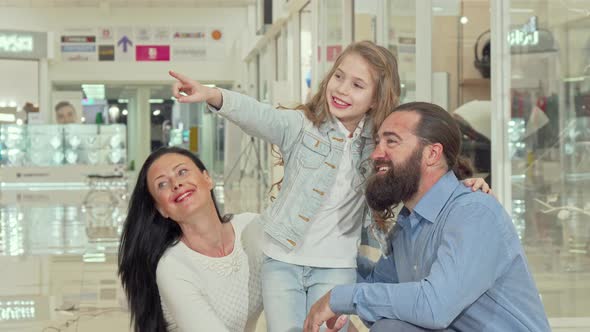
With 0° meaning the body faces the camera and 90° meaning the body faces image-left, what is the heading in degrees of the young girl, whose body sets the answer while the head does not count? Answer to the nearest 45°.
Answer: approximately 0°

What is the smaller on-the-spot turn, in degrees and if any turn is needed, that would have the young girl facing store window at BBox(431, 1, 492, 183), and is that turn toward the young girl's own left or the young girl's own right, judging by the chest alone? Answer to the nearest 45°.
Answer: approximately 180°

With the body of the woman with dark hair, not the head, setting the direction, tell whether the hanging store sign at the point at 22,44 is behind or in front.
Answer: behind

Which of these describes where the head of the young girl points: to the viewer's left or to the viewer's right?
to the viewer's left

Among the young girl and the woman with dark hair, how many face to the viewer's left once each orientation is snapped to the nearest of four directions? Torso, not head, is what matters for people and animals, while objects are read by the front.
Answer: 0

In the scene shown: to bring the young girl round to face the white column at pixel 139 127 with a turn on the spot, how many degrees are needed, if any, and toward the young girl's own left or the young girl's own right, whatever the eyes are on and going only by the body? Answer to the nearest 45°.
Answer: approximately 180°

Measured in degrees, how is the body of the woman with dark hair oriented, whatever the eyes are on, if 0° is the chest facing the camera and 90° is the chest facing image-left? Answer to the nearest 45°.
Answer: approximately 315°

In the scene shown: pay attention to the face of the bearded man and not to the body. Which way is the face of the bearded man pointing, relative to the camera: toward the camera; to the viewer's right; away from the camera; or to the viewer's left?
to the viewer's left

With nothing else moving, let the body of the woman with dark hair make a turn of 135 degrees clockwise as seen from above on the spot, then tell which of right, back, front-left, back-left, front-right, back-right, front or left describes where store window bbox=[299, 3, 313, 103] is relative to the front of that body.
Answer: right

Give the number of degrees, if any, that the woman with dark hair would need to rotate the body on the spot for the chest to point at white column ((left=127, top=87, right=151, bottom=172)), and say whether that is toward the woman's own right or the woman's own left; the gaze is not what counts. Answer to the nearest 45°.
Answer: approximately 135° to the woman's own left

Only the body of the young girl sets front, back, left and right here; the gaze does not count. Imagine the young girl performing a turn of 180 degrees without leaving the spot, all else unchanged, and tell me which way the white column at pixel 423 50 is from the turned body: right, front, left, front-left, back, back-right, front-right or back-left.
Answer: front

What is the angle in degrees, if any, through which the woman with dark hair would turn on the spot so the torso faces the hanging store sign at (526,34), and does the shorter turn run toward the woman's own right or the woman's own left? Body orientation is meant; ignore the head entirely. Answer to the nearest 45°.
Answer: approximately 90° to the woman's own left
